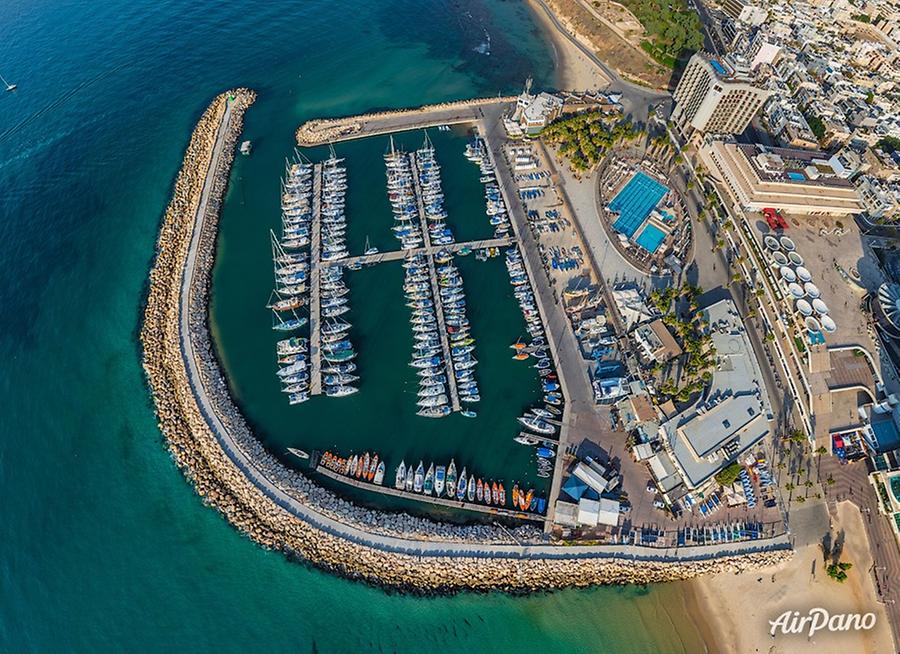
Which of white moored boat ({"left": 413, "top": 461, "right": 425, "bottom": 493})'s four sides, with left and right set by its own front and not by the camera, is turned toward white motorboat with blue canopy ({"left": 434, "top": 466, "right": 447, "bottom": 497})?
right

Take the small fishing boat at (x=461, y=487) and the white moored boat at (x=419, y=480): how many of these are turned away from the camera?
2

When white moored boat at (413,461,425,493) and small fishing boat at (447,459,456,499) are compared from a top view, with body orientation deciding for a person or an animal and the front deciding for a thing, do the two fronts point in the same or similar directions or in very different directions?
same or similar directions

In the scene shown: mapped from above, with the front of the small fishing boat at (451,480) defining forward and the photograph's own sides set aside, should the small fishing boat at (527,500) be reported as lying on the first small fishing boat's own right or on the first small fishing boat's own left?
on the first small fishing boat's own right

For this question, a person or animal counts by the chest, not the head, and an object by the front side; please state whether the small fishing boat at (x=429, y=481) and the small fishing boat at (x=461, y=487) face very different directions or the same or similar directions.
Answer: same or similar directions

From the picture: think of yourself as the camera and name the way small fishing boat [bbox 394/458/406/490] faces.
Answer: facing away from the viewer

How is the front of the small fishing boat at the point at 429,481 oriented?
away from the camera

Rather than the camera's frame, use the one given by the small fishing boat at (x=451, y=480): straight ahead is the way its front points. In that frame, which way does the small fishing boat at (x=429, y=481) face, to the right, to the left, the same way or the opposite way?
the same way

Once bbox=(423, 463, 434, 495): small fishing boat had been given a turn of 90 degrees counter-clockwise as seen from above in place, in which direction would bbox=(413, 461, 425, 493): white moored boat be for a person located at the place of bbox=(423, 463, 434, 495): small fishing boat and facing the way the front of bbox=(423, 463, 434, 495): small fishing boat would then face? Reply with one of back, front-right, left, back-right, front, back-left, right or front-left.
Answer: front

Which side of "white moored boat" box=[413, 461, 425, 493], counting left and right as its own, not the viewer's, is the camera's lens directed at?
back

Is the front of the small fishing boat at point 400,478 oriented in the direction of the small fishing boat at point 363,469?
no

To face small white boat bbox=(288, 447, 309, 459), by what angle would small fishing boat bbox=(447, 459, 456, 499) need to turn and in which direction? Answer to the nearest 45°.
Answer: approximately 90° to its left

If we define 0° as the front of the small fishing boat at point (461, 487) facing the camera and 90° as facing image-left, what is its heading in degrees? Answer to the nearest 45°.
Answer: approximately 180°

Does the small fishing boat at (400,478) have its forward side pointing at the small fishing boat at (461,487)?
no

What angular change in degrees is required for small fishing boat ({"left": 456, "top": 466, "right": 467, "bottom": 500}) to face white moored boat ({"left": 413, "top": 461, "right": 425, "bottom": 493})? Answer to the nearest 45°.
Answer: approximately 90° to its left

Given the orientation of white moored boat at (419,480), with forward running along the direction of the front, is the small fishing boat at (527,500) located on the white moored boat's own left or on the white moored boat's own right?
on the white moored boat's own right

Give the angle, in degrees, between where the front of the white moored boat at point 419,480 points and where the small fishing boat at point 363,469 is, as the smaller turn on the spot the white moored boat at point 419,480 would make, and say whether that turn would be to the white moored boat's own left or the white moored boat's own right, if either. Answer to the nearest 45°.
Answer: approximately 90° to the white moored boat's own left

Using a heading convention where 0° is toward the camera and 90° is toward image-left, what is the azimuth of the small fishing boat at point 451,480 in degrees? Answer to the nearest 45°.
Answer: approximately 180°
